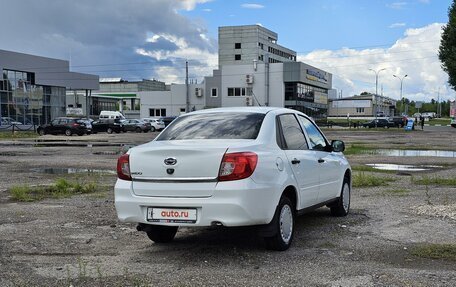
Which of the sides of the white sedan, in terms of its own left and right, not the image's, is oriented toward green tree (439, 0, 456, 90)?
front

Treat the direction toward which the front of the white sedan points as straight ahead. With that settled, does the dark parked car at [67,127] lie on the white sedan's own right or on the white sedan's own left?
on the white sedan's own left

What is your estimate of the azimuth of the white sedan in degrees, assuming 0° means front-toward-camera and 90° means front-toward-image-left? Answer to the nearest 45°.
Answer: approximately 225°

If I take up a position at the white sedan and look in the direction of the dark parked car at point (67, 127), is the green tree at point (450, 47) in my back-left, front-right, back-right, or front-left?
front-right

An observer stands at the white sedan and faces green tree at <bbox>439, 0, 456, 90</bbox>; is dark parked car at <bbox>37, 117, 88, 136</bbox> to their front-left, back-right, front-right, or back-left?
front-left

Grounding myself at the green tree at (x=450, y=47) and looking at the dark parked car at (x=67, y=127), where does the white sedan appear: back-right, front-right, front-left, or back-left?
front-left

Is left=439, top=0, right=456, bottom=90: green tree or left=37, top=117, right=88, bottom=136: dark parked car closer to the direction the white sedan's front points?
the green tree

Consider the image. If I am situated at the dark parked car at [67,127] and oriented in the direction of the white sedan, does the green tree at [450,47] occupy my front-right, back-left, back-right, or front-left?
front-left
